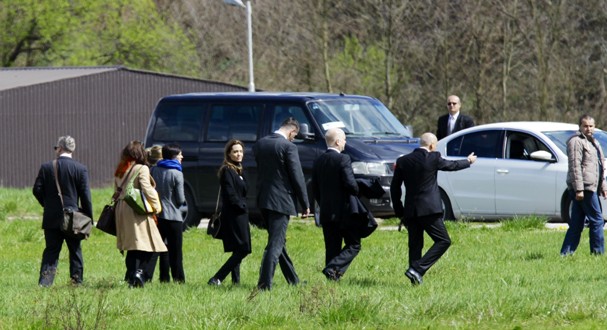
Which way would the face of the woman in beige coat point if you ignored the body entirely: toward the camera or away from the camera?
away from the camera

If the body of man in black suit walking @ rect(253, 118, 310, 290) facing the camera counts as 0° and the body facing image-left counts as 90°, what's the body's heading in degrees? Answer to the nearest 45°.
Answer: approximately 225°

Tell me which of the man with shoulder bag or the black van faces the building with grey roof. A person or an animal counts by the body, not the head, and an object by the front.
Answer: the man with shoulder bag

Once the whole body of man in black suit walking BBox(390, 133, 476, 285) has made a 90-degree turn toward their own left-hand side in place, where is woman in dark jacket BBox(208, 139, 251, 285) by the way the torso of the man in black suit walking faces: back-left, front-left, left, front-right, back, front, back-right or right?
front-left

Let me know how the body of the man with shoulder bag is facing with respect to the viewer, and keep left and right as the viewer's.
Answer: facing away from the viewer

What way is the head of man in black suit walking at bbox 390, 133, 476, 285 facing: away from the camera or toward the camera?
away from the camera

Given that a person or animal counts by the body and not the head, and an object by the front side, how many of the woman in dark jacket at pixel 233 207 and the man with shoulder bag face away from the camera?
1

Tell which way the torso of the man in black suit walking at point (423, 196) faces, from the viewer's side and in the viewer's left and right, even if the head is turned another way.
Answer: facing away from the viewer and to the right of the viewer

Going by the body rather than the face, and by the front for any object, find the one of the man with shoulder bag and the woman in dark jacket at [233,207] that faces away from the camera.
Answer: the man with shoulder bag

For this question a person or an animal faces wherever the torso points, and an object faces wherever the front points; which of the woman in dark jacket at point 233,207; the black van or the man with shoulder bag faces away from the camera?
the man with shoulder bag

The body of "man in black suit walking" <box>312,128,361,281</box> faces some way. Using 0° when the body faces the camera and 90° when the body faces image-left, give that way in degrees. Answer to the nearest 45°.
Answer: approximately 225°
